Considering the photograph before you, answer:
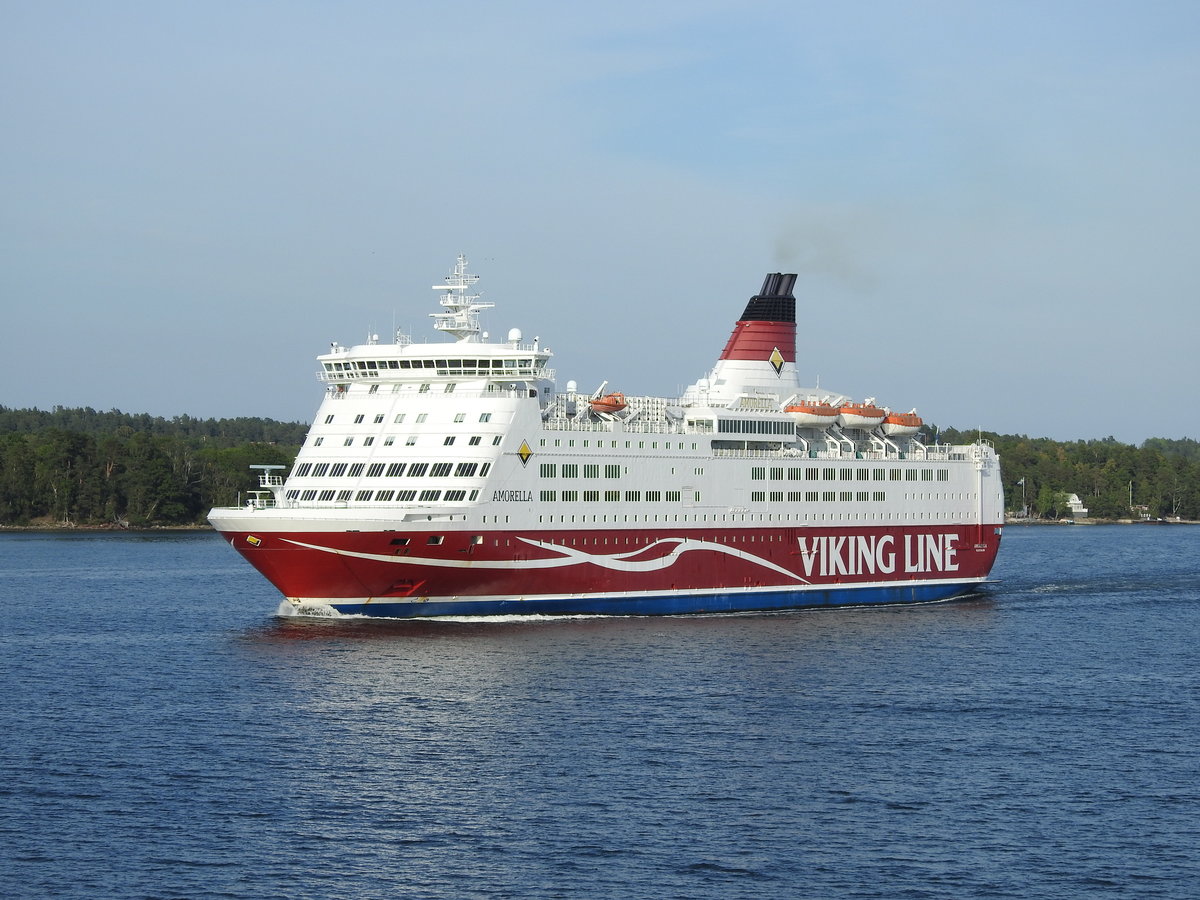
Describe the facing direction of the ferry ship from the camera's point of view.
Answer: facing the viewer and to the left of the viewer

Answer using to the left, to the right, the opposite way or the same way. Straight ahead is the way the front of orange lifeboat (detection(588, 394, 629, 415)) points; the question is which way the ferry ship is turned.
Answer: the same way

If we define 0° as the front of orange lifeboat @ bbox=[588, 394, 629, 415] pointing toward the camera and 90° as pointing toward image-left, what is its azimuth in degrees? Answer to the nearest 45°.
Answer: approximately 45°
